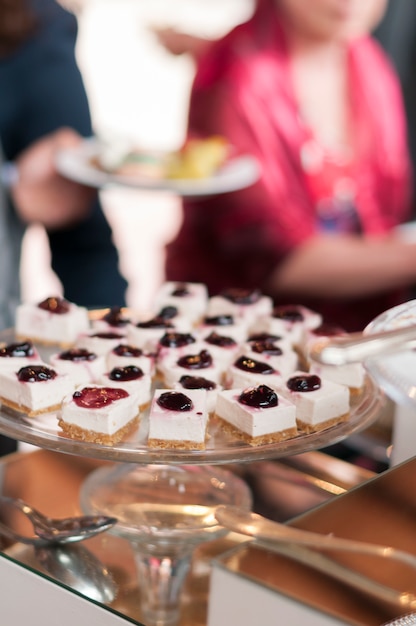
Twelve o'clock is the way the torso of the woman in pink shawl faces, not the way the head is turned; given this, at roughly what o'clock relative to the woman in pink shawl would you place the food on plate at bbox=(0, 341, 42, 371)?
The food on plate is roughly at 2 o'clock from the woman in pink shawl.

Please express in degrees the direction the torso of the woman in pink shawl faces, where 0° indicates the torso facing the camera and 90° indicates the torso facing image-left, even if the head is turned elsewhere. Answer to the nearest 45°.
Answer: approximately 315°

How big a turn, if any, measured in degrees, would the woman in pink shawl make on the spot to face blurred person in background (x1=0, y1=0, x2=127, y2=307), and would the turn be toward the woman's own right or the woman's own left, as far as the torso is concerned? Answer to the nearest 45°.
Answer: approximately 135° to the woman's own right

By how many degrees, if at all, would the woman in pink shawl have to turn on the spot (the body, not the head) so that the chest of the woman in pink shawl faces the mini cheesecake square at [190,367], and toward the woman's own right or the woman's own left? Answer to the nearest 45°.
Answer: approximately 45° to the woman's own right

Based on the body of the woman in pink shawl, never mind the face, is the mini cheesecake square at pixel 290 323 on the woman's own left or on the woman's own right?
on the woman's own right

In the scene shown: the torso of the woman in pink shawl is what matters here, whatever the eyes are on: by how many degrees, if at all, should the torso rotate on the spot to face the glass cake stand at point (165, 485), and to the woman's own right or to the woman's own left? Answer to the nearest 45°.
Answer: approximately 45° to the woman's own right
